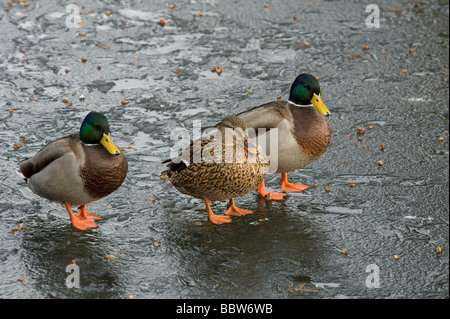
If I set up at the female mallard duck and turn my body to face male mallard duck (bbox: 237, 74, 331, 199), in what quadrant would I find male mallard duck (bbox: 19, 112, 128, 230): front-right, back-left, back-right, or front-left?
back-left

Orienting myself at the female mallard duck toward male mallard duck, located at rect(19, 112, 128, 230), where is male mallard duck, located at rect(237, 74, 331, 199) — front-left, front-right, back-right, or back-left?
back-right

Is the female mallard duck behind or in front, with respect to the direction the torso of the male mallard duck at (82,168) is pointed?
in front

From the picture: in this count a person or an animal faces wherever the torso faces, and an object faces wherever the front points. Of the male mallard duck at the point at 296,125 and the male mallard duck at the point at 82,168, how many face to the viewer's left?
0

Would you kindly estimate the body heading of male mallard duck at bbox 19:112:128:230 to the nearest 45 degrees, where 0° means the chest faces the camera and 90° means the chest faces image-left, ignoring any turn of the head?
approximately 315°

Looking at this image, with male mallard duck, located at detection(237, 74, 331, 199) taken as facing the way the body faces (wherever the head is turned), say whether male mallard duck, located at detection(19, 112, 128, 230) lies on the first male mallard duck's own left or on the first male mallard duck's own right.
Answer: on the first male mallard duck's own right

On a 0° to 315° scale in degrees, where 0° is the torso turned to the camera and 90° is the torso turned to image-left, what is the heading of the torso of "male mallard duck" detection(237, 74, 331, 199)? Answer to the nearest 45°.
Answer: approximately 315°

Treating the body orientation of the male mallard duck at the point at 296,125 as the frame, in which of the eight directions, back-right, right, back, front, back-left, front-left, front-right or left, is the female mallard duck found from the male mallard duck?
right

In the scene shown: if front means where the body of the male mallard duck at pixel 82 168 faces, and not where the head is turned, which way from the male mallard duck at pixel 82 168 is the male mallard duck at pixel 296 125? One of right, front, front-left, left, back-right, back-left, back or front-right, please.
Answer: front-left
